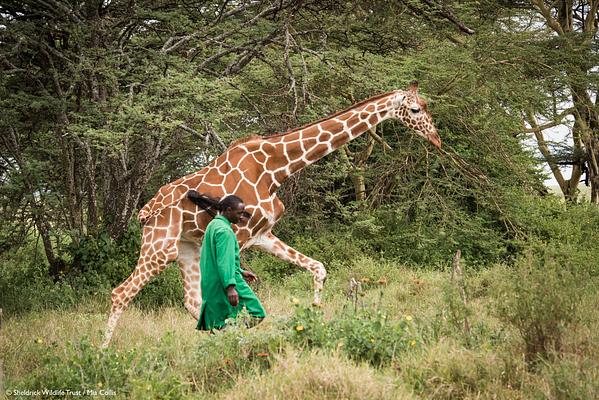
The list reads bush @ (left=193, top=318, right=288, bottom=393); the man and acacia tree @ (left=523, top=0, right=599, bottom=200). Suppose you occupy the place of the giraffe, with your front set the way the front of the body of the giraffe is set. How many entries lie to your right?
2

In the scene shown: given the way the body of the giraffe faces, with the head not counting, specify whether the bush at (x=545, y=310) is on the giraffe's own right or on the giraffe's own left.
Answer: on the giraffe's own right

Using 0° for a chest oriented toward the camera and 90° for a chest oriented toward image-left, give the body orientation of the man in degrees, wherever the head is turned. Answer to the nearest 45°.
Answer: approximately 270°

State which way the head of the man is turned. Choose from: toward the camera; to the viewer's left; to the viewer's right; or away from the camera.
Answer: to the viewer's right

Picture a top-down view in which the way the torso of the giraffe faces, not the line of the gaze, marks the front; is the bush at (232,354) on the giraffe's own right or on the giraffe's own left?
on the giraffe's own right

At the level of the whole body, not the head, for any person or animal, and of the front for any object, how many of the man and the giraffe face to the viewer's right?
2

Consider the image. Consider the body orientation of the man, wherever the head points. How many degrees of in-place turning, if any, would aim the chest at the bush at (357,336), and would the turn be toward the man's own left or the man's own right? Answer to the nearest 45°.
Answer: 0° — they already face it

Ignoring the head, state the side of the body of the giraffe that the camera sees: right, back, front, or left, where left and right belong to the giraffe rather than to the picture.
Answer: right
